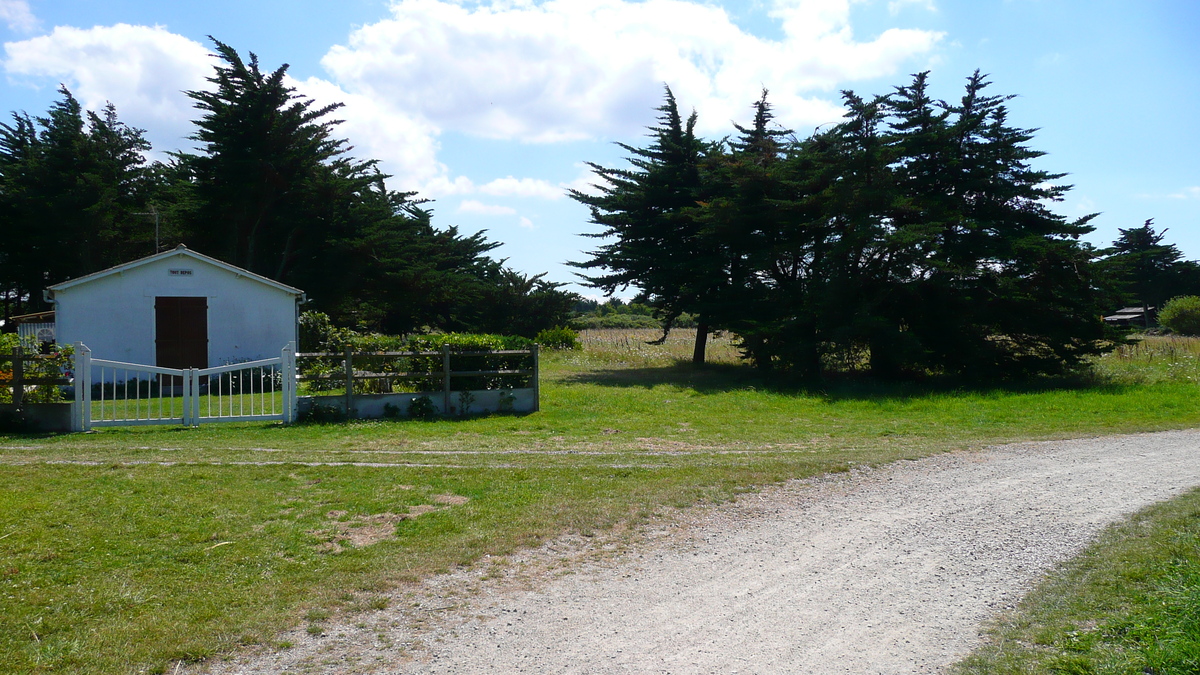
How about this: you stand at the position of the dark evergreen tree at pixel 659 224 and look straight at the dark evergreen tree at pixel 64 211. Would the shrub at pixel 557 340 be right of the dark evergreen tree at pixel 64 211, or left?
right

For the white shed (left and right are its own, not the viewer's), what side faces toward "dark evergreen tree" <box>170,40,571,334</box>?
back

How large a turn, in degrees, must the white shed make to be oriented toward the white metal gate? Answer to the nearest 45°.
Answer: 0° — it already faces it

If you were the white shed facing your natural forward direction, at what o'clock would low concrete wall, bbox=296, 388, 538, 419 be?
The low concrete wall is roughly at 11 o'clock from the white shed.

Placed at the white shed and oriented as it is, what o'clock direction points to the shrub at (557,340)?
The shrub is roughly at 8 o'clock from the white shed.

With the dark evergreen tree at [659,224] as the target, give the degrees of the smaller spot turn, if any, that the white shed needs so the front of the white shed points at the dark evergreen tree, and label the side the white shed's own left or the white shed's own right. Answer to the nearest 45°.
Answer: approximately 90° to the white shed's own left

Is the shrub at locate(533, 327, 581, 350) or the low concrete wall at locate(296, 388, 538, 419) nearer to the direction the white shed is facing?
the low concrete wall

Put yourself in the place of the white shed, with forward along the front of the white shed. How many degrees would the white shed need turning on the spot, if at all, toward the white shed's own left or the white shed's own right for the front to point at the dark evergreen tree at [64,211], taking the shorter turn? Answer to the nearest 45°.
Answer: approximately 180°

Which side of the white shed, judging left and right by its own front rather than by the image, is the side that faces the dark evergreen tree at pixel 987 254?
left

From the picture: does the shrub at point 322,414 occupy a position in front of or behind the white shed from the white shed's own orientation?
in front

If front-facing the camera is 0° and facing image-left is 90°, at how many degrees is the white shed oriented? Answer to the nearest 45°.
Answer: approximately 0°
